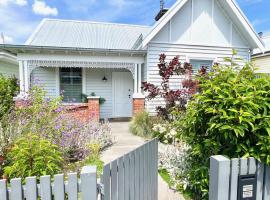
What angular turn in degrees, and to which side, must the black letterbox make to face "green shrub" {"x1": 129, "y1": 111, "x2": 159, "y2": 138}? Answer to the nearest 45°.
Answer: approximately 135° to its right

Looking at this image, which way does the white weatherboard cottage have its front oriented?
toward the camera

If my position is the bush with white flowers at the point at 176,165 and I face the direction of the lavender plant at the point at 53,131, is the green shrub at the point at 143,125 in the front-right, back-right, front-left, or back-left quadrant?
front-right

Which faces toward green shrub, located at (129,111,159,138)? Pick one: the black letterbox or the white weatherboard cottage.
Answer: the white weatherboard cottage

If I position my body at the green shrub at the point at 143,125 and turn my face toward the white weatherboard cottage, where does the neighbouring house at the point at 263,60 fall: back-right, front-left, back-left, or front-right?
front-right

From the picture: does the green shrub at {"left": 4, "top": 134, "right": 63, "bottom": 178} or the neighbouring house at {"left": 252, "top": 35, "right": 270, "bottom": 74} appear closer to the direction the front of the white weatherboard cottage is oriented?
the green shrub

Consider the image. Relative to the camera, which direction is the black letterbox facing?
toward the camera

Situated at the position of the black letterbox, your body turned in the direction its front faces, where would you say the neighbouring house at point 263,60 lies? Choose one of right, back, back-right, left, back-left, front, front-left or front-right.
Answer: back

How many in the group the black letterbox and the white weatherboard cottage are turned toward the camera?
2

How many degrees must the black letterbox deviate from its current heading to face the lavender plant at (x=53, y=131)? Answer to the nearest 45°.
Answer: approximately 90° to its right

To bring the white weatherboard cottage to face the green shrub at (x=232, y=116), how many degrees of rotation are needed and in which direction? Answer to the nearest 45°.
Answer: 0° — it already faces it

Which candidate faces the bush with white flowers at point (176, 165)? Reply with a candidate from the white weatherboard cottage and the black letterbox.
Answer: the white weatherboard cottage

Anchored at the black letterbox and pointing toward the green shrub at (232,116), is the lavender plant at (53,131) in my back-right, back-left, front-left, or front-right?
front-left

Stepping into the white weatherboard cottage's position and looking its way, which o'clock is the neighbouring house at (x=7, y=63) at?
The neighbouring house is roughly at 4 o'clock from the white weatherboard cottage.

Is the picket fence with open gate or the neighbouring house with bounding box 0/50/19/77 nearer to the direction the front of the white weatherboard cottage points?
the picket fence with open gate
